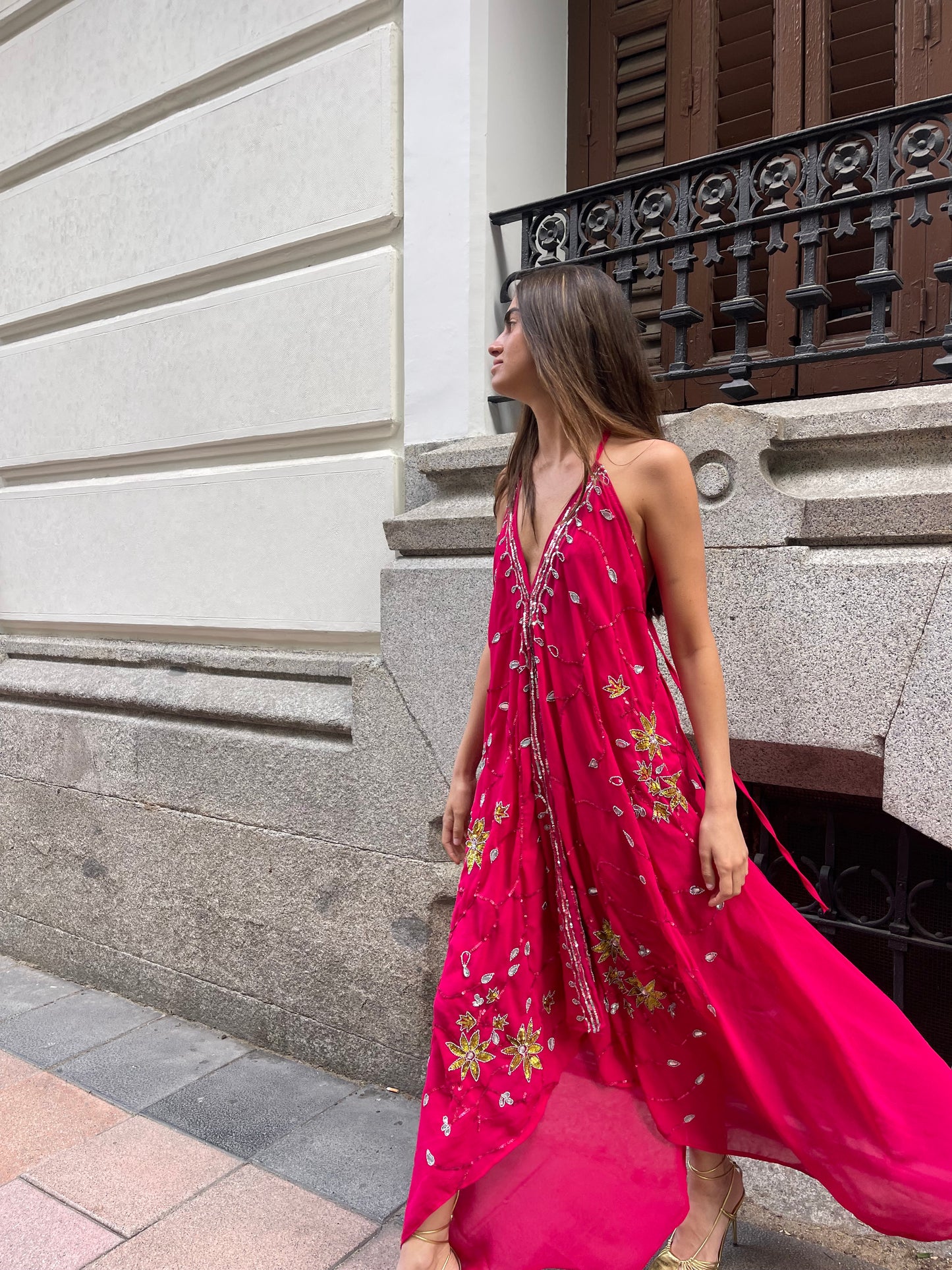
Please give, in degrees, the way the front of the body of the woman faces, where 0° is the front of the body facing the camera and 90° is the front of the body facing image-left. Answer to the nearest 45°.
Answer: approximately 45°

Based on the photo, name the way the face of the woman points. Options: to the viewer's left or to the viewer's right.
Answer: to the viewer's left
